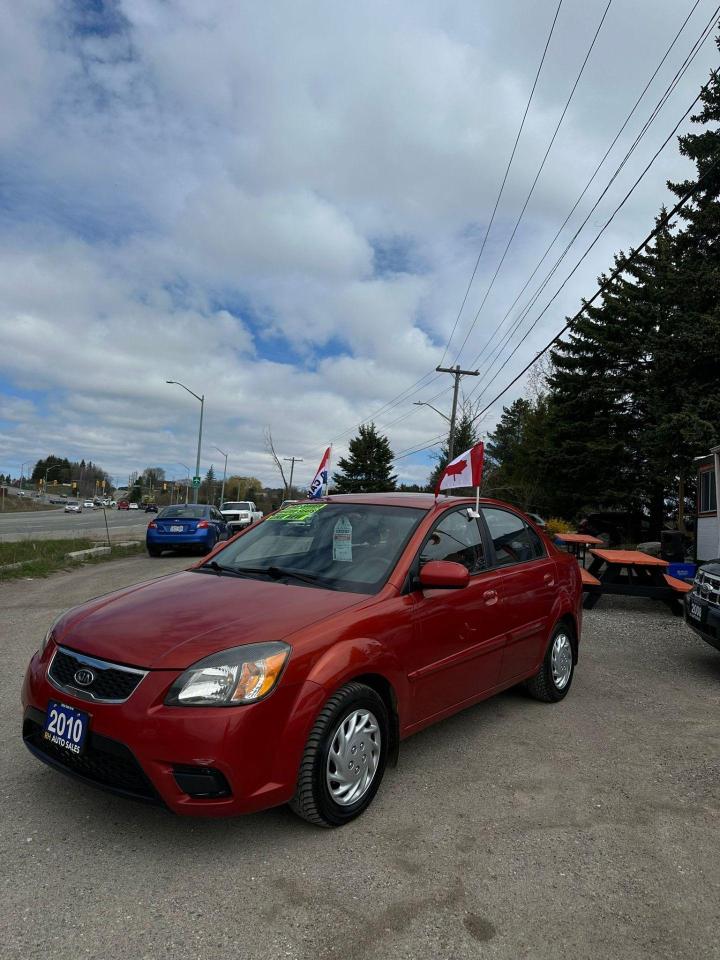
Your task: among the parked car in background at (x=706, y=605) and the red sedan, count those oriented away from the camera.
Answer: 0

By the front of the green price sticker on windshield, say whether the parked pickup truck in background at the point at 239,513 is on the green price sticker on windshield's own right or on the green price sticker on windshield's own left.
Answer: on the green price sticker on windshield's own right

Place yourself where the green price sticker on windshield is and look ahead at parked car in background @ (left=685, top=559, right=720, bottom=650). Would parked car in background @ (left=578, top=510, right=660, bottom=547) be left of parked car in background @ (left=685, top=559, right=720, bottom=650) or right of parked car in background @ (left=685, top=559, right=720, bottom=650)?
left

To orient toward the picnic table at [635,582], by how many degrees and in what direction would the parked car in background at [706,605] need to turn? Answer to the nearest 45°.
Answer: approximately 135° to its right

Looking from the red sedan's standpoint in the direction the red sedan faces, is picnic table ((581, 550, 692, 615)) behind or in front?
behind

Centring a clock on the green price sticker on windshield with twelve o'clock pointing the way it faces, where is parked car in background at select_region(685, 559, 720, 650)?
The parked car in background is roughly at 7 o'clock from the green price sticker on windshield.

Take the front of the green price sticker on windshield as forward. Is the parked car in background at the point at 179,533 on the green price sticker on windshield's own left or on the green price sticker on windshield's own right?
on the green price sticker on windshield's own right

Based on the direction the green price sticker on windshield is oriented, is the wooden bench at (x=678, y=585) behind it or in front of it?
behind

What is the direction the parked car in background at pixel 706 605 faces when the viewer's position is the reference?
facing the viewer and to the left of the viewer

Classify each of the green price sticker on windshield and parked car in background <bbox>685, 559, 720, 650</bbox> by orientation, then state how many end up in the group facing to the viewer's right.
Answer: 0
